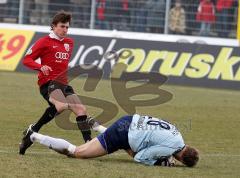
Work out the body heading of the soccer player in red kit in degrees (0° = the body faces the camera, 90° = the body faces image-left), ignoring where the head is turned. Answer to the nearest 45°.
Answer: approximately 315°
